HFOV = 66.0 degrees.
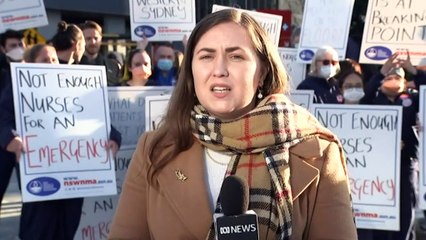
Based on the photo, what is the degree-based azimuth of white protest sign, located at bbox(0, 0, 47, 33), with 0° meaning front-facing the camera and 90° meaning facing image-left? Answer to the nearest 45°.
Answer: approximately 0°
